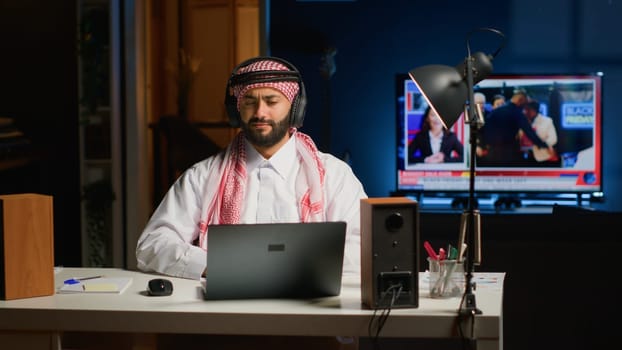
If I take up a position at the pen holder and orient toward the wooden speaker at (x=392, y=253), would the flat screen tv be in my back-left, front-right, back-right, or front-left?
back-right

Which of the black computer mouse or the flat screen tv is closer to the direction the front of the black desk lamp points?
the black computer mouse

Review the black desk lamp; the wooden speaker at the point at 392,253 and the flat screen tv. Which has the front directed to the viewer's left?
the black desk lamp

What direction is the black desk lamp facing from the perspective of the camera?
to the viewer's left
